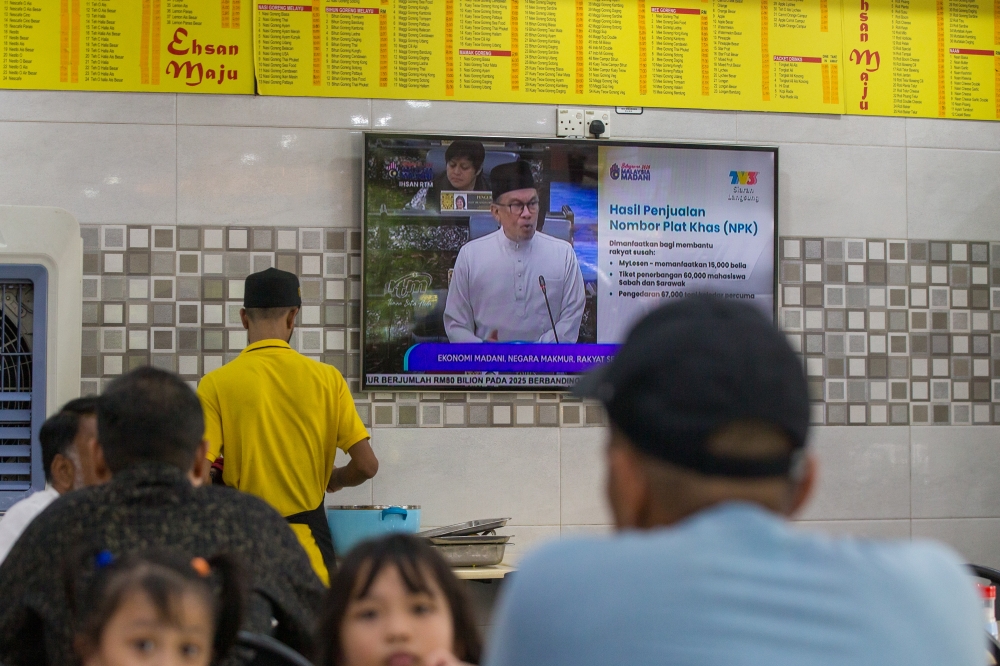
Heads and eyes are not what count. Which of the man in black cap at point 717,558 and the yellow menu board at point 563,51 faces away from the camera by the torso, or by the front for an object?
the man in black cap

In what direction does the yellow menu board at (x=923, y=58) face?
toward the camera

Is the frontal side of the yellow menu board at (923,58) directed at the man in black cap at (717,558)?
yes

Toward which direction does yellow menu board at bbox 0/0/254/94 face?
toward the camera

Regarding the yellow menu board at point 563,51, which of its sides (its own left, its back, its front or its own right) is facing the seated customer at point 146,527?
front

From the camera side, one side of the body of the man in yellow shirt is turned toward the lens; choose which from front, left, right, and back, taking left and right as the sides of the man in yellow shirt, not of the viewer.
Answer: back

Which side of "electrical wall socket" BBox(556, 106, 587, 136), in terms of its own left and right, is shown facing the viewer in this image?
front

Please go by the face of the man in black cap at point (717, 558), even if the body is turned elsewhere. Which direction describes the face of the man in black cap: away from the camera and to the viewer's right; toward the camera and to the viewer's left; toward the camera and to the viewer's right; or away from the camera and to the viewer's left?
away from the camera and to the viewer's left

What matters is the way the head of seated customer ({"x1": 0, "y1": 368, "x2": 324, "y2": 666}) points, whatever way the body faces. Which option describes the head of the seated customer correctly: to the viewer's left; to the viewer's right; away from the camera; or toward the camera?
away from the camera

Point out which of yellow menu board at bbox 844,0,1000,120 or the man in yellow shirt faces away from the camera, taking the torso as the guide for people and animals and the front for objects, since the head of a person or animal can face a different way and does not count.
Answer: the man in yellow shirt

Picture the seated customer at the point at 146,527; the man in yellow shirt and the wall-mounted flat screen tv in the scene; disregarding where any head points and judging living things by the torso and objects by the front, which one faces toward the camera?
the wall-mounted flat screen tv

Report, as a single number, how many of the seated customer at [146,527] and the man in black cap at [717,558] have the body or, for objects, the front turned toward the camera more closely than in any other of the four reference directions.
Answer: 0

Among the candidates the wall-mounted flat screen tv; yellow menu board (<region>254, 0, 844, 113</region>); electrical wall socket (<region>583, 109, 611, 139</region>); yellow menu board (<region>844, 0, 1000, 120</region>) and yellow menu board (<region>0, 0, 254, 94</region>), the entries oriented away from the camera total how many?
0

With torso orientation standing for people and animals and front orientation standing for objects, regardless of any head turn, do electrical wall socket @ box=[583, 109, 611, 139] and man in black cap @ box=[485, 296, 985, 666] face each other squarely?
yes

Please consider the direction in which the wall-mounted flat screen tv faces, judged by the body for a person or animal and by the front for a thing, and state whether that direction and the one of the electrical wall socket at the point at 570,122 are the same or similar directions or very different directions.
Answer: same or similar directions

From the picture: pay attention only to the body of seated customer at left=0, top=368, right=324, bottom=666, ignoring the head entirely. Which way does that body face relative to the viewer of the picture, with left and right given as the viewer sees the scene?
facing away from the viewer

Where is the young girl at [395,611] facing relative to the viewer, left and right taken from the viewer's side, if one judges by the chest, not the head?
facing the viewer
